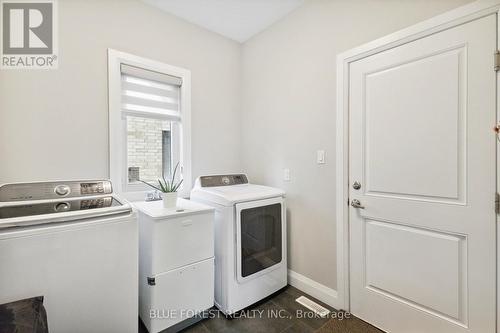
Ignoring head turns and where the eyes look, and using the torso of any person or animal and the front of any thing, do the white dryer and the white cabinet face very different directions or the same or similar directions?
same or similar directions

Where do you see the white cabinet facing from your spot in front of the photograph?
facing the viewer and to the right of the viewer

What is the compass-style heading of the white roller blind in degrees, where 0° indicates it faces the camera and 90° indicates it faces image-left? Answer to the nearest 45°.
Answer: approximately 315°

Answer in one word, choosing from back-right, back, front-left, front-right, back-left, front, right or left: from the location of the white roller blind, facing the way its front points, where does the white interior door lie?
front

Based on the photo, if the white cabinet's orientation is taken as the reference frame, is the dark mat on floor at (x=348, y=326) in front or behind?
in front

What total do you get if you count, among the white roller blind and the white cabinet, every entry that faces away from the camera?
0

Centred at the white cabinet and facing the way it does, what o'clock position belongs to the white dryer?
The white dryer is roughly at 10 o'clock from the white cabinet.

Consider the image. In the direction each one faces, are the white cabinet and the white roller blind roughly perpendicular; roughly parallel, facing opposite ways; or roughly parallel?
roughly parallel

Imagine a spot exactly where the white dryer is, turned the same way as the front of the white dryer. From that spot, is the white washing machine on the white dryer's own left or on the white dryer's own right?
on the white dryer's own right
